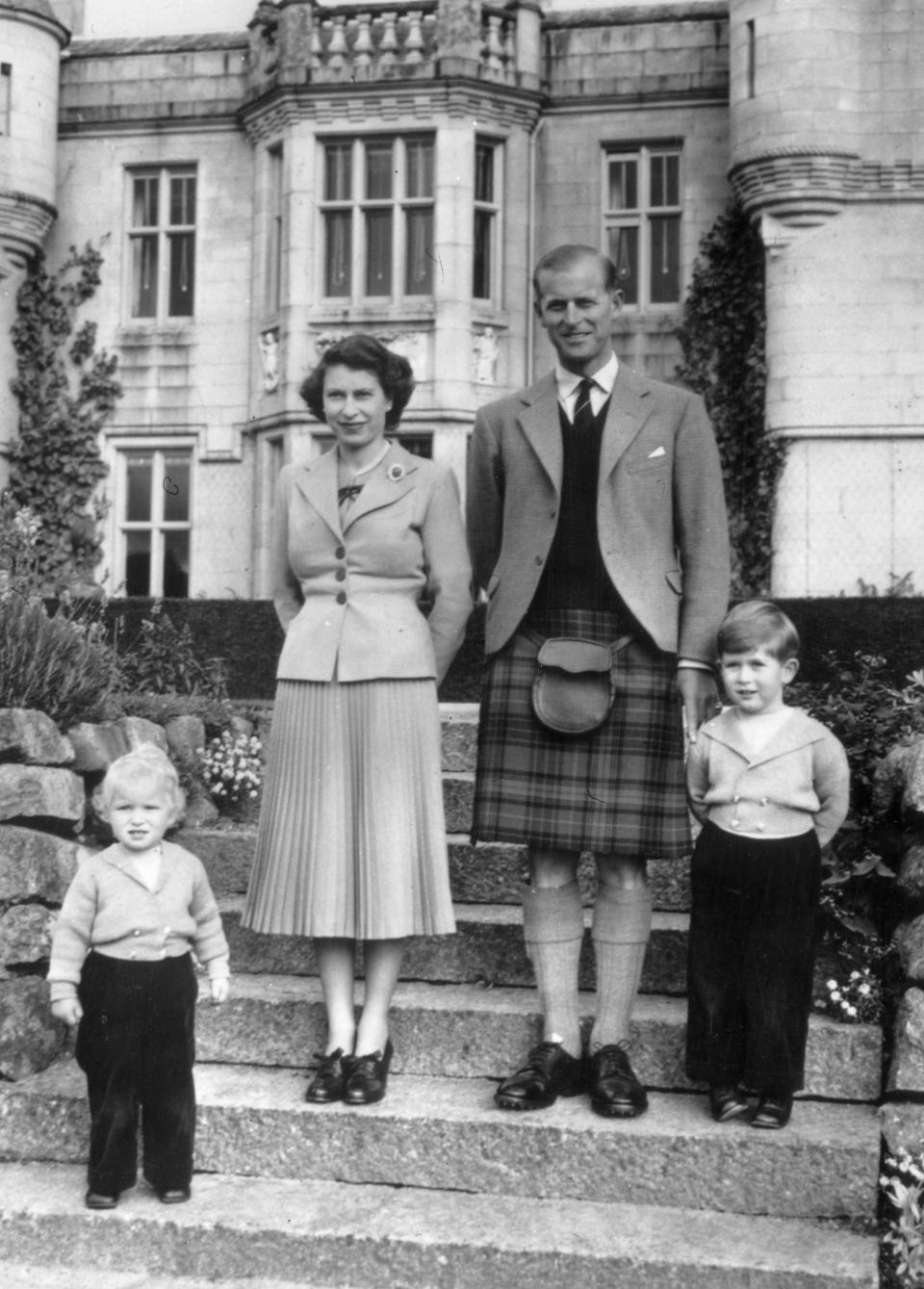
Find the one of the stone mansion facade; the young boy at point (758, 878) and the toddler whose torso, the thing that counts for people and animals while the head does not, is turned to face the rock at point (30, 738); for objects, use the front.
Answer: the stone mansion facade

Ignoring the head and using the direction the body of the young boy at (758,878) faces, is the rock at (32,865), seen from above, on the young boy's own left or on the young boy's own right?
on the young boy's own right

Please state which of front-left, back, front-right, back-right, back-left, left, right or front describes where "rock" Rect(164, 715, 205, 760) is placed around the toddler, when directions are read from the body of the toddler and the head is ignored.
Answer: back

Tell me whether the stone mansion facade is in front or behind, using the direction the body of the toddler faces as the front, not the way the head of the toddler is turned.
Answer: behind

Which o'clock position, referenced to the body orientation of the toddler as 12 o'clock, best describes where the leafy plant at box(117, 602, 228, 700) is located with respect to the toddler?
The leafy plant is roughly at 6 o'clock from the toddler.

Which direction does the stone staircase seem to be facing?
toward the camera

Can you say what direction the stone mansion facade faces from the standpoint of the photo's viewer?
facing the viewer

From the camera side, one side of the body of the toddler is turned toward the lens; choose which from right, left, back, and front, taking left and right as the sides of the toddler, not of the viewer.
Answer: front

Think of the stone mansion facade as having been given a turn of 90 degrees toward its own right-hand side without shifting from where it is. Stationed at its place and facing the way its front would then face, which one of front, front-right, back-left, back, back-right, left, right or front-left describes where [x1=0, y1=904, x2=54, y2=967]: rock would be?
left

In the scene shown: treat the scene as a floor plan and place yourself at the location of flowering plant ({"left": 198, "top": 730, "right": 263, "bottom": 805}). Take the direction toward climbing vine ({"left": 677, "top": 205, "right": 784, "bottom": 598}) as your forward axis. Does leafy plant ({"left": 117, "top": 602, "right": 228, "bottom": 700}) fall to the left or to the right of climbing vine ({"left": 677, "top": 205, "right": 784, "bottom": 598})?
left

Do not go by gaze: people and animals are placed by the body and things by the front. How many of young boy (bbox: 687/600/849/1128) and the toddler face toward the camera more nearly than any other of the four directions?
2
